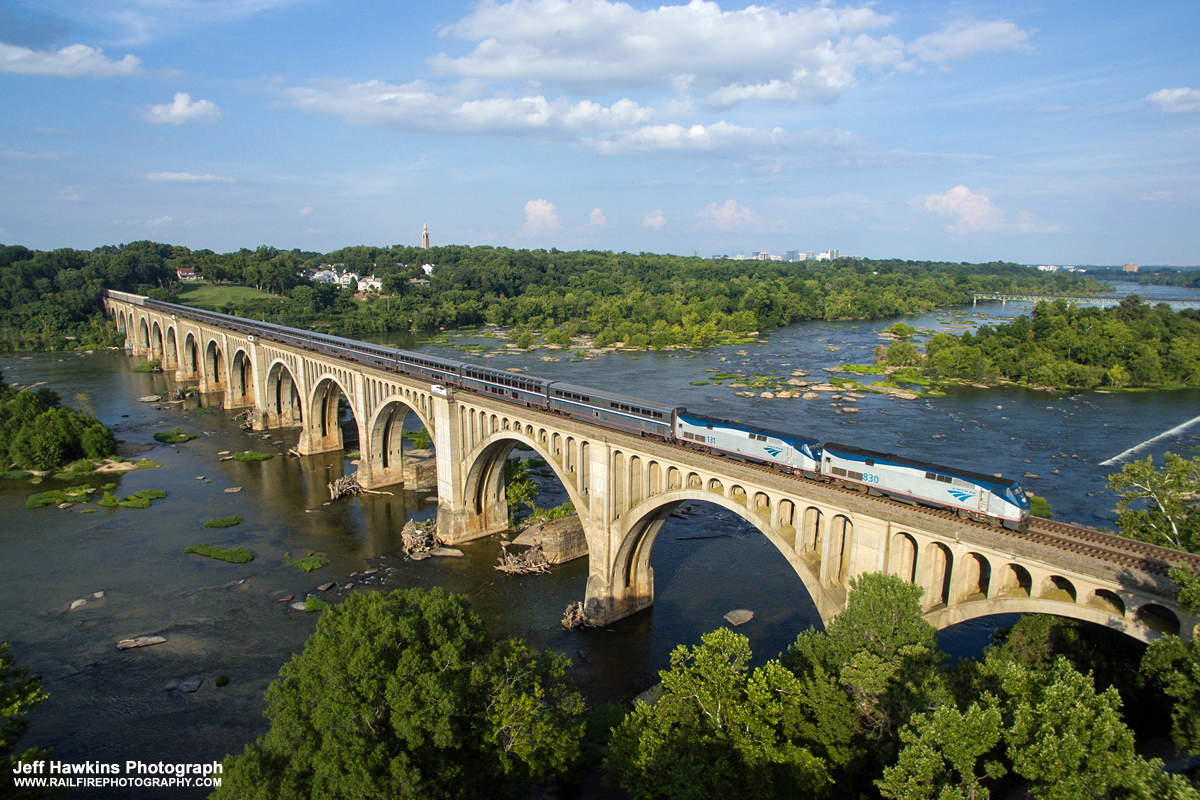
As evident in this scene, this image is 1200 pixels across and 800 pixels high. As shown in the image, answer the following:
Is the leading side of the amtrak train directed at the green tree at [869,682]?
no

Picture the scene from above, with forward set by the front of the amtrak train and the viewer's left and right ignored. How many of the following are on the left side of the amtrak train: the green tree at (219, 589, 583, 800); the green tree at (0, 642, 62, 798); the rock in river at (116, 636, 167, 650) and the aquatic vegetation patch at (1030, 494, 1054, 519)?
1

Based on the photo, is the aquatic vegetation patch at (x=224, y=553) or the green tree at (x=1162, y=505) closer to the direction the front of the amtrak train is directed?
the green tree

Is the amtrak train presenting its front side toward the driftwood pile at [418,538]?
no

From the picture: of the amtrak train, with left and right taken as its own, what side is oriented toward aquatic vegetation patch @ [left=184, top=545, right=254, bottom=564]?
right

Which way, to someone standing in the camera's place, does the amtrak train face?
facing the viewer and to the right of the viewer

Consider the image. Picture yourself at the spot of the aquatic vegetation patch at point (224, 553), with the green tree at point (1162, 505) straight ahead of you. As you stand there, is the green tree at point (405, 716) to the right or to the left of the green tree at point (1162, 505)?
right

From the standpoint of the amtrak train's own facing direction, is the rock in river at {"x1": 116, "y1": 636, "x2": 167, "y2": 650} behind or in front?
behind

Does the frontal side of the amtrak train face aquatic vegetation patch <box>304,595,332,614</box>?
no
